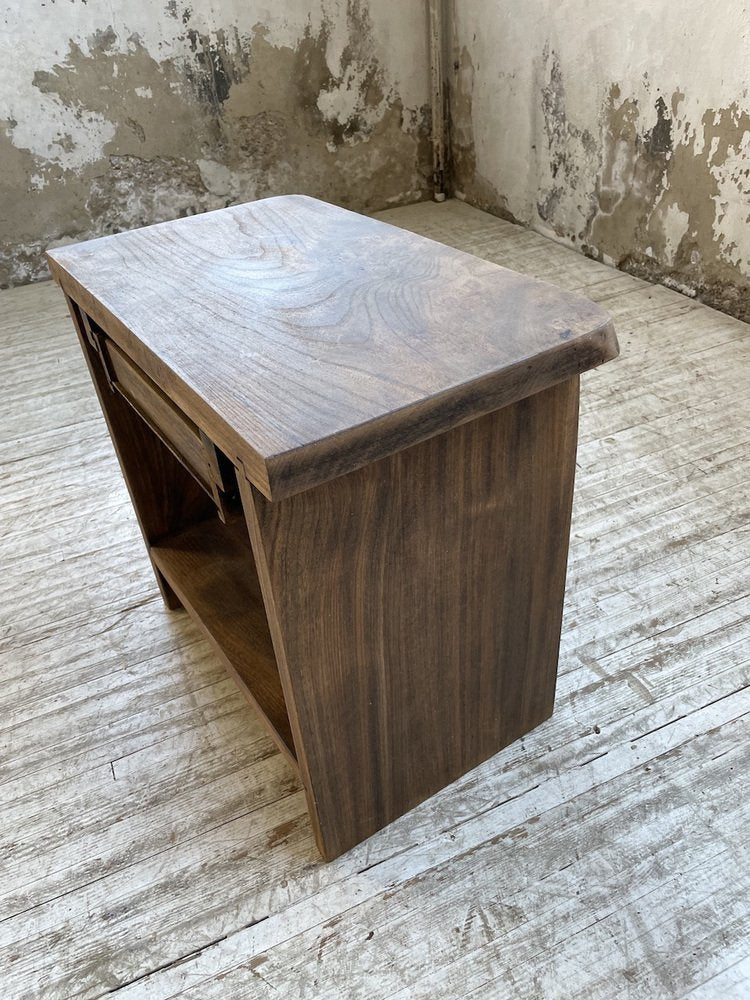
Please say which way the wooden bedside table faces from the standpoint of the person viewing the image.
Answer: facing the viewer and to the left of the viewer
